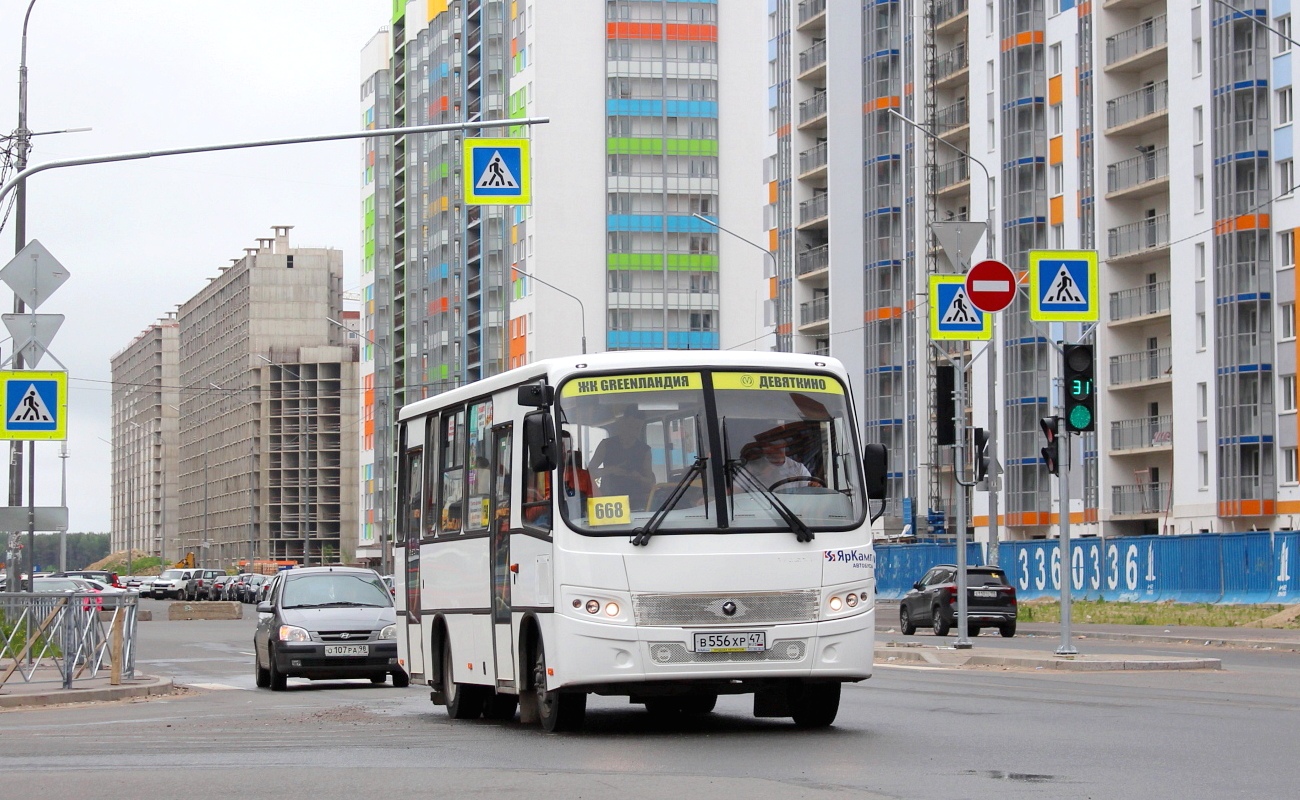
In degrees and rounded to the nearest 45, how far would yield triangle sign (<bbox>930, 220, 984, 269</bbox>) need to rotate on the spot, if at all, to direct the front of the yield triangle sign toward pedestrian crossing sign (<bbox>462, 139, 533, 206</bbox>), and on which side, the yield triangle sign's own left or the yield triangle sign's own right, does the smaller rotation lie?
approximately 135° to the yield triangle sign's own left

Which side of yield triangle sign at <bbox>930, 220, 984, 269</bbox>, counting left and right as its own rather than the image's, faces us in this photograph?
back

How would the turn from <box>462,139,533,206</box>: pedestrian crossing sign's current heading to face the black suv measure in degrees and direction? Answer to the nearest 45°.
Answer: approximately 135° to its left

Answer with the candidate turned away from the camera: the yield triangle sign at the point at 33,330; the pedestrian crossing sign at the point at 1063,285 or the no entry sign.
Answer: the yield triangle sign

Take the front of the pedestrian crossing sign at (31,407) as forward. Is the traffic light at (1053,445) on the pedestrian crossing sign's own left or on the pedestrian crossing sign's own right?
on the pedestrian crossing sign's own left

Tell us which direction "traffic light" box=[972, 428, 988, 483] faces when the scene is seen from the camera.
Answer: facing to the right of the viewer

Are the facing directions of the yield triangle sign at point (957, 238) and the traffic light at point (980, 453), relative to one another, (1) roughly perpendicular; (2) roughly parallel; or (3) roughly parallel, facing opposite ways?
roughly perpendicular

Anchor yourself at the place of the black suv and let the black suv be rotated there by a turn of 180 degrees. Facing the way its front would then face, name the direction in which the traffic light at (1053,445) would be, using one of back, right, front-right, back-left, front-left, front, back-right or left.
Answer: front-right

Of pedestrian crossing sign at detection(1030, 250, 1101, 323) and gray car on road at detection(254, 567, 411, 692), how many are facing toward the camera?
2

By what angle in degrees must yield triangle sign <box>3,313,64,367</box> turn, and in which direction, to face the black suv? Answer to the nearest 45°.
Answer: approximately 45° to its right

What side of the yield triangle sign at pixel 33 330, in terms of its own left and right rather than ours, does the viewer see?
back

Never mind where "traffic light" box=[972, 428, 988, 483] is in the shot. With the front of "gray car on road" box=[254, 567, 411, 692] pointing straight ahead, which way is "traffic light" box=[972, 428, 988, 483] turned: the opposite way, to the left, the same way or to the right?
to the left
